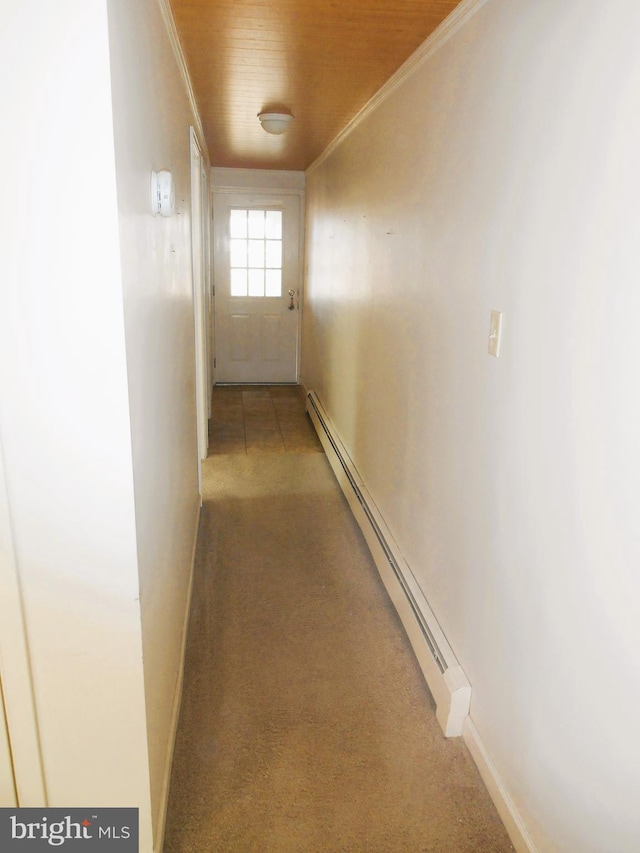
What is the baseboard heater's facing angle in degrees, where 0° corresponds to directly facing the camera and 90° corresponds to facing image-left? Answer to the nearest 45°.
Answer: approximately 90°

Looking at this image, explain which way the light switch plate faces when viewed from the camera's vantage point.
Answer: facing the viewer and to the left of the viewer

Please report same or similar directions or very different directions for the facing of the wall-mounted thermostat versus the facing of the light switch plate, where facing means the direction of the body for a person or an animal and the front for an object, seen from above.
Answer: very different directions

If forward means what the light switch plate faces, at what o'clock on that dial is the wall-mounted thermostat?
The wall-mounted thermostat is roughly at 1 o'clock from the light switch plate.

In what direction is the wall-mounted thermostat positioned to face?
to the viewer's right

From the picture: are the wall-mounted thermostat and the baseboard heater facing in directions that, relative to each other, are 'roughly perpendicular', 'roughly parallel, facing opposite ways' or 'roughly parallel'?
roughly parallel, facing opposite ways

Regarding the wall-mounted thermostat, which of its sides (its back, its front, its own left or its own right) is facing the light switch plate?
front

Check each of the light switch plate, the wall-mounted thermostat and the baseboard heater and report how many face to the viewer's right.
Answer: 1

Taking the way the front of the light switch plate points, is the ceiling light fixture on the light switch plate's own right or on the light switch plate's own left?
on the light switch plate's own right

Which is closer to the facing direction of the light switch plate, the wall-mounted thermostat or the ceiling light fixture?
the wall-mounted thermostat
